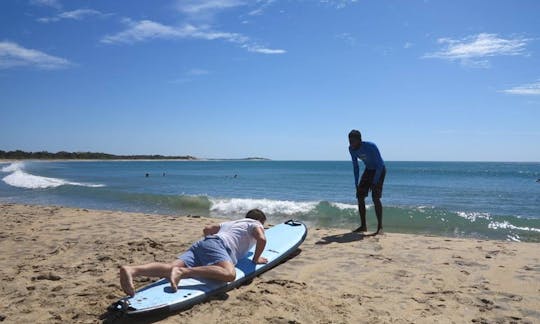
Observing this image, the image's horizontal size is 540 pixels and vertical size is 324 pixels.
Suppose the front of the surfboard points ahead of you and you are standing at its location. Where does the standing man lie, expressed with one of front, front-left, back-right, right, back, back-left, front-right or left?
front

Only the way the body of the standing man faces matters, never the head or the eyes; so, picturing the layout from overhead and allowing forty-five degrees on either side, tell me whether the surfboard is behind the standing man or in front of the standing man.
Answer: in front

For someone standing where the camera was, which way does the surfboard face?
facing away from the viewer and to the right of the viewer

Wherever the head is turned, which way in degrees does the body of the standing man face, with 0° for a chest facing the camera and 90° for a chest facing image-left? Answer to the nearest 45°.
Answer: approximately 45°

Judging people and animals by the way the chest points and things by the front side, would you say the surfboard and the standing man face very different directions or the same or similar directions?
very different directions
